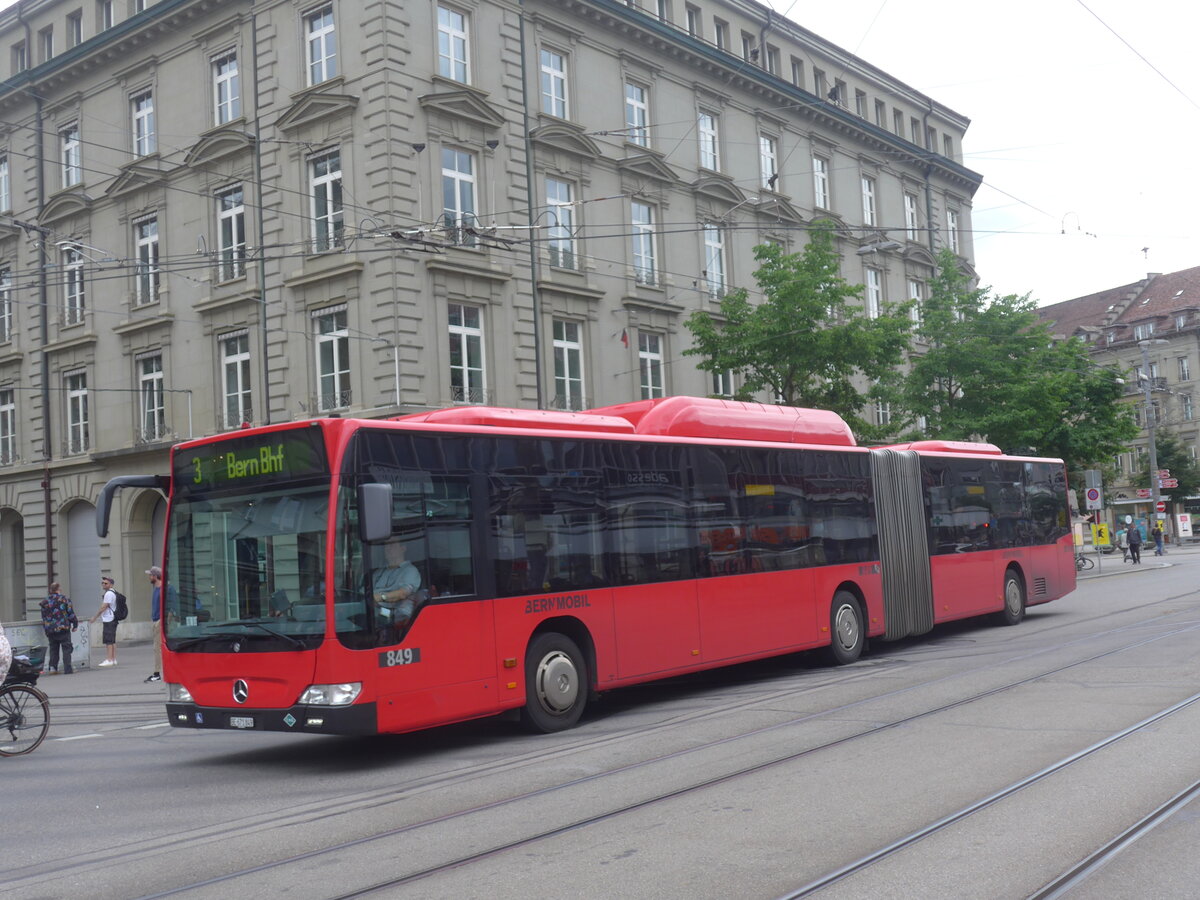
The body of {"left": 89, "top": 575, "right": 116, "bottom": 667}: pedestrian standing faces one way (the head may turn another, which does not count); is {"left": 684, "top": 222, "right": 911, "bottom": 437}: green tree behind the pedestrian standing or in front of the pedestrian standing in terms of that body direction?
behind

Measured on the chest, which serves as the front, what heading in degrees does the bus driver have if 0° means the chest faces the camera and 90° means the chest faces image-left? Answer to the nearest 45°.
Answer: approximately 45°

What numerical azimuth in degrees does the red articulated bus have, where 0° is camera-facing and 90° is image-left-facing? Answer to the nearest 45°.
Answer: approximately 45°

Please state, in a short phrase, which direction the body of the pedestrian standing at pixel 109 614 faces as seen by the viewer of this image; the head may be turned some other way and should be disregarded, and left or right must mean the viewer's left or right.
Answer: facing to the left of the viewer

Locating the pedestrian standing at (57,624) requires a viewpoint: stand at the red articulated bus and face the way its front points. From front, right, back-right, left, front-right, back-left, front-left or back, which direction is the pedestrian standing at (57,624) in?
right
